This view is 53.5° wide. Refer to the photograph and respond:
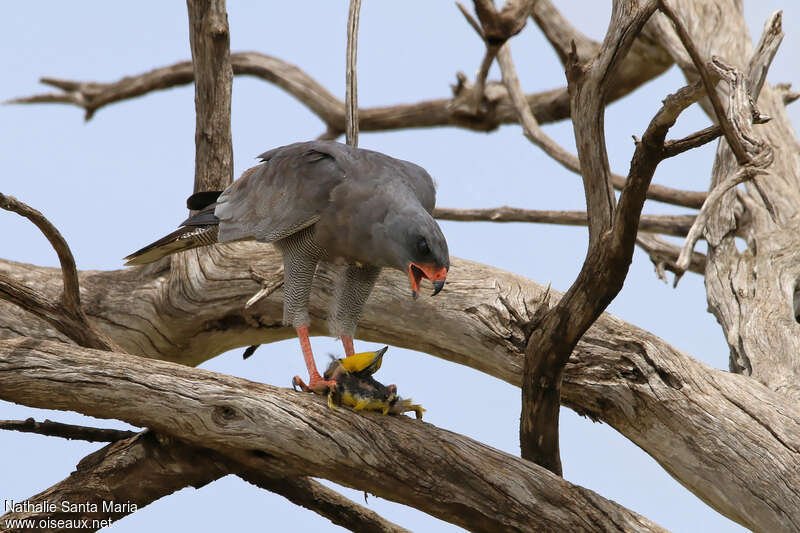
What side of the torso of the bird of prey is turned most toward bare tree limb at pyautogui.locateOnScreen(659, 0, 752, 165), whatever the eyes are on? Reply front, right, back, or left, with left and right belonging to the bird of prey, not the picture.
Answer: front

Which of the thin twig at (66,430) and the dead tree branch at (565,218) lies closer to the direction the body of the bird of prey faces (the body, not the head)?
the dead tree branch

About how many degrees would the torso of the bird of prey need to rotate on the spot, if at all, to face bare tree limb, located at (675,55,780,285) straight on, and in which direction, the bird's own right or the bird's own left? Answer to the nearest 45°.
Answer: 0° — it already faces it

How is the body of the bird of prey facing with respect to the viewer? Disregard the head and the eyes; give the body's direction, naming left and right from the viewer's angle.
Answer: facing the viewer and to the right of the viewer

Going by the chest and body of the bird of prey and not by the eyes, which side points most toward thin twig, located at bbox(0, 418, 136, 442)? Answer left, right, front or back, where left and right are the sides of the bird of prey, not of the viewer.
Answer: back
